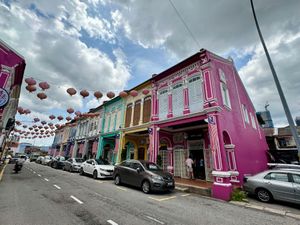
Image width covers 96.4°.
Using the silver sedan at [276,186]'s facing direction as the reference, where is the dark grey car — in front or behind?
behind

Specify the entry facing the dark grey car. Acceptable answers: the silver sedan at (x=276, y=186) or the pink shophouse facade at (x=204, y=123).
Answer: the pink shophouse facade

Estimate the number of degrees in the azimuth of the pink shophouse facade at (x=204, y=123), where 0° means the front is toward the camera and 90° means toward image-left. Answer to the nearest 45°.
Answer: approximately 45°

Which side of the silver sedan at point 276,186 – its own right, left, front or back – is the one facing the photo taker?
right

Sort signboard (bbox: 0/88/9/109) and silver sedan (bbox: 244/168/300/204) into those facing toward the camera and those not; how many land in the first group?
1

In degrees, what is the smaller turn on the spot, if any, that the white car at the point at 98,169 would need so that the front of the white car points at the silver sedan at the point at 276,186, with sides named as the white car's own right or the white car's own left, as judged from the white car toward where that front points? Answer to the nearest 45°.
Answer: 0° — it already faces it
